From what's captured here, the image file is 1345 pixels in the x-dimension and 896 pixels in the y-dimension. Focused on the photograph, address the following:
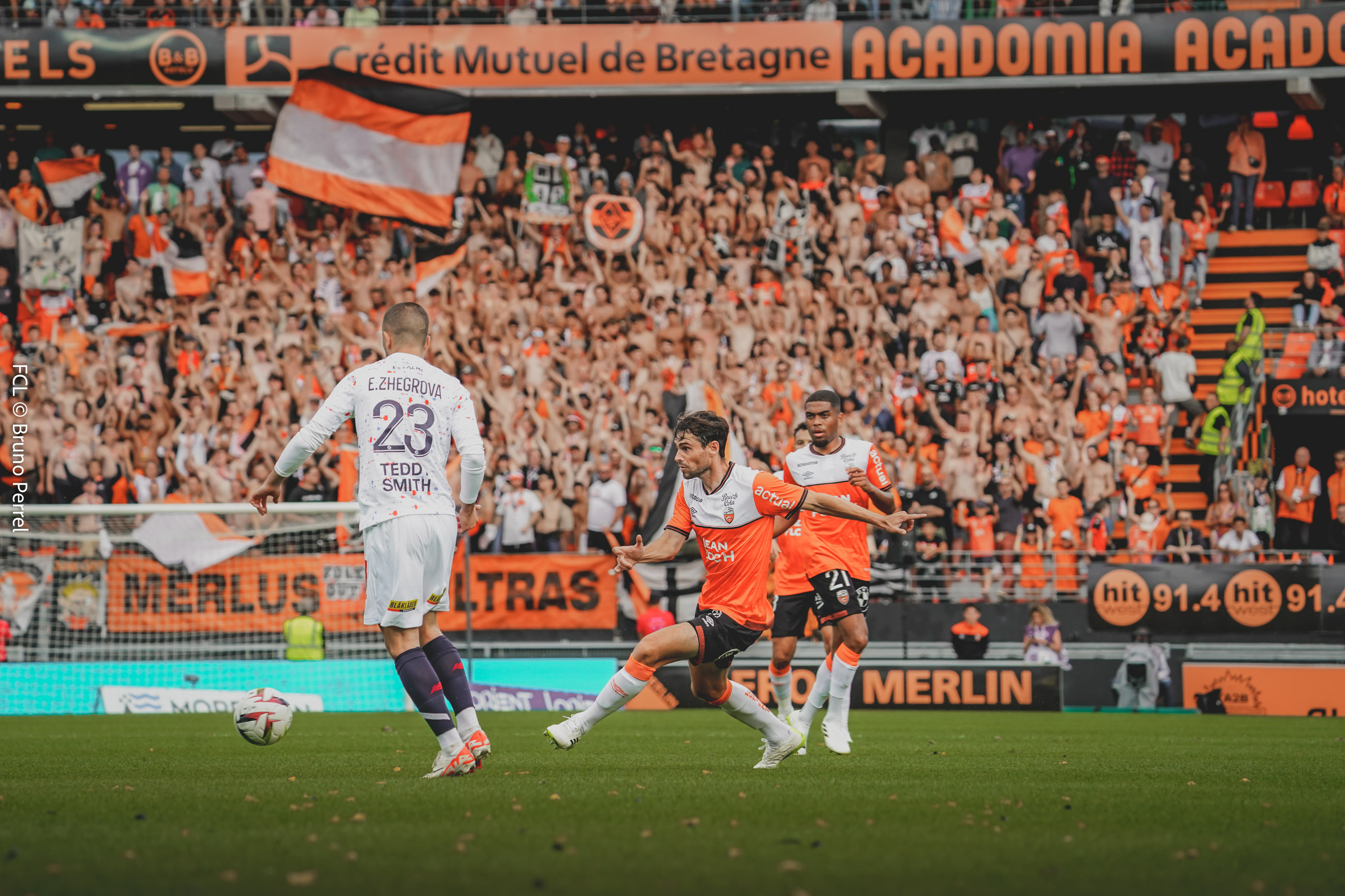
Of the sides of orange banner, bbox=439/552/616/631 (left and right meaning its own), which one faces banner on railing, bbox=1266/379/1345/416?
left

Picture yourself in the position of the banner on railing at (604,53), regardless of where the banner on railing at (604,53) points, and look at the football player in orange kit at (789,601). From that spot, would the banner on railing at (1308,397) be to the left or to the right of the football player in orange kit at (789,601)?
left

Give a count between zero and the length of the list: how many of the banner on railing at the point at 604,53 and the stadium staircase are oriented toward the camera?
2

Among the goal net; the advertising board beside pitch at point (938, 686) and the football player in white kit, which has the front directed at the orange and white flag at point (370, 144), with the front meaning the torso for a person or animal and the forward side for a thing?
the football player in white kit

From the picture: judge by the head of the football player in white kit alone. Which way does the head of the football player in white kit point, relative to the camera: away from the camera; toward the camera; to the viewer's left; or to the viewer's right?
away from the camera

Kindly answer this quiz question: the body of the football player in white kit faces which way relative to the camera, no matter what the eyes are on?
away from the camera

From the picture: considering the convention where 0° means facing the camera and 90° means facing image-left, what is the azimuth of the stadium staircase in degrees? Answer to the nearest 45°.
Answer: approximately 0°

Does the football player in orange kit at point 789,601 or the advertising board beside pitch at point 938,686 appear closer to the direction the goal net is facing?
the football player in orange kit

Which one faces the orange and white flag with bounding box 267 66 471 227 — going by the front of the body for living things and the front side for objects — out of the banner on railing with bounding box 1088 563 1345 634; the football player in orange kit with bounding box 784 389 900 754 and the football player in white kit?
the football player in white kit
